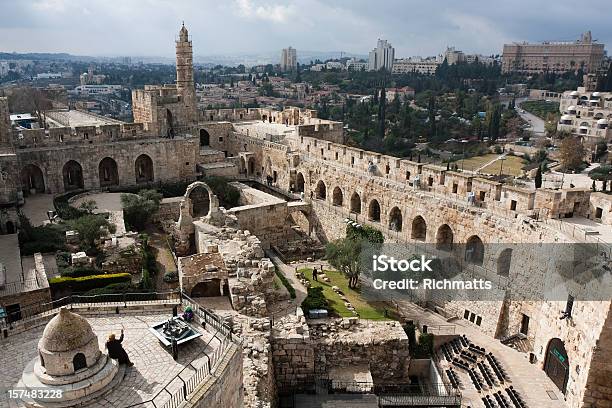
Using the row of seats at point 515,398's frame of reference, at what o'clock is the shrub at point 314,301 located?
The shrub is roughly at 2 o'clock from the row of seats.

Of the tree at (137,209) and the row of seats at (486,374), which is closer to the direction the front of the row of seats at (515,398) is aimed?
the tree

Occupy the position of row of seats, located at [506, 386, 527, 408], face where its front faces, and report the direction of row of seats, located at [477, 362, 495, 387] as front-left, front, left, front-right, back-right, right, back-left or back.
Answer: right

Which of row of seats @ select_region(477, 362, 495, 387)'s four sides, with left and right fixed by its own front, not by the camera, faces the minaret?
right

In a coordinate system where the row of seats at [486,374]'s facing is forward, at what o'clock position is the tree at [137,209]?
The tree is roughly at 2 o'clock from the row of seats.

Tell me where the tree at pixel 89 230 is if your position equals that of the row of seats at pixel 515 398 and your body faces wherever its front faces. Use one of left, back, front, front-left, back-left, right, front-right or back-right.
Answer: front-right

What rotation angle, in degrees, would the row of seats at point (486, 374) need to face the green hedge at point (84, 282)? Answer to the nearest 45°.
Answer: approximately 45° to its right

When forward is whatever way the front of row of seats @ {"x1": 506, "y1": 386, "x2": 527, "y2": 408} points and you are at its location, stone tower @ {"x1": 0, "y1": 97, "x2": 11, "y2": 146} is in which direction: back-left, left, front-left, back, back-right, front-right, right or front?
front-right

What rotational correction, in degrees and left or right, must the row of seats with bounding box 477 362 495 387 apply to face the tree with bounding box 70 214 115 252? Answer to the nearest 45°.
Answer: approximately 45° to its right

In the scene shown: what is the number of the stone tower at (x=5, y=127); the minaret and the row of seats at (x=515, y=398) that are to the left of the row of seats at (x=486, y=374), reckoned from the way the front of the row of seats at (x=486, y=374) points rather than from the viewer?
1

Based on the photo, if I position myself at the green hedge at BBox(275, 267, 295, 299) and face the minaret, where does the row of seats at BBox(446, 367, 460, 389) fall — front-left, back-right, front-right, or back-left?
back-right
